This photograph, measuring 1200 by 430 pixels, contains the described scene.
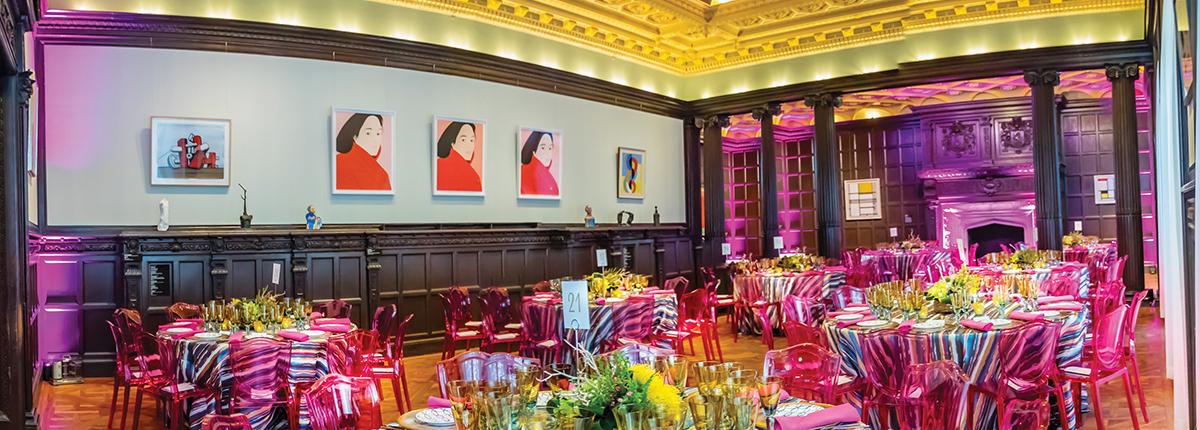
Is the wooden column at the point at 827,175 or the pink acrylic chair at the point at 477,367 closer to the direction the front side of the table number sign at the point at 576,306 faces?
the pink acrylic chair

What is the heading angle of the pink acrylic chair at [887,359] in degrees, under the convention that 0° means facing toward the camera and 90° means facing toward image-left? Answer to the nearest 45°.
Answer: approximately 225°

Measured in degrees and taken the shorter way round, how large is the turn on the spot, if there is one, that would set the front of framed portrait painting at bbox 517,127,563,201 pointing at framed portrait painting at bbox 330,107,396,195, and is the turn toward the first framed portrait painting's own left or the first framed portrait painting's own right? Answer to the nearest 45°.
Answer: approximately 90° to the first framed portrait painting's own right

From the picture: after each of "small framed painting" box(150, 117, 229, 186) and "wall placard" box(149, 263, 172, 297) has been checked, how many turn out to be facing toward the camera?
2

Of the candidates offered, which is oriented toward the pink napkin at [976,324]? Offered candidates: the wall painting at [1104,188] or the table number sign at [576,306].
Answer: the wall painting

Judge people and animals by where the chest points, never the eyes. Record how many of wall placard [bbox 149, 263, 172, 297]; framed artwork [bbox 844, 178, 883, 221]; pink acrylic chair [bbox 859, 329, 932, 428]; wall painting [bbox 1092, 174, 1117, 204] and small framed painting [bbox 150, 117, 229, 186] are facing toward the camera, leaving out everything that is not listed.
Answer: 4

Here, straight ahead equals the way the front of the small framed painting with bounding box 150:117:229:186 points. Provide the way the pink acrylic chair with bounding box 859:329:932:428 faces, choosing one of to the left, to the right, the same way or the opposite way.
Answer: to the left

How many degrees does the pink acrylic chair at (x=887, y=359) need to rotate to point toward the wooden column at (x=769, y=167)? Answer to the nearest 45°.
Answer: approximately 45° to its left

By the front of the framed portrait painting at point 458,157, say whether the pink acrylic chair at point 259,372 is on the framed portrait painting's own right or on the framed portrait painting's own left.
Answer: on the framed portrait painting's own right

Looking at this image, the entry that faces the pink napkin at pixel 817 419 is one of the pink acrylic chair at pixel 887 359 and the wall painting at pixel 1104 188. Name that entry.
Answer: the wall painting
